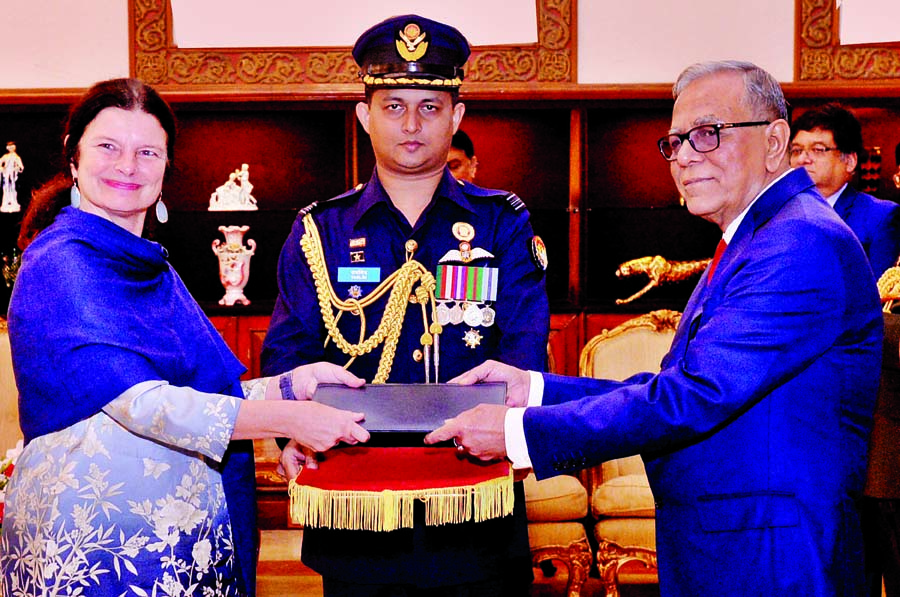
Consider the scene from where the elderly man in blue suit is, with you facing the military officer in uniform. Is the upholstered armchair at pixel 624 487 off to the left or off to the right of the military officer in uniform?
right

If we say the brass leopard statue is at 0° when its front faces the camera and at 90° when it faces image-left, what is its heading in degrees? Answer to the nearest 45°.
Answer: approximately 90°

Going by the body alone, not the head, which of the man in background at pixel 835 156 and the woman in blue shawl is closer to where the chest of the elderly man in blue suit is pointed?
the woman in blue shawl

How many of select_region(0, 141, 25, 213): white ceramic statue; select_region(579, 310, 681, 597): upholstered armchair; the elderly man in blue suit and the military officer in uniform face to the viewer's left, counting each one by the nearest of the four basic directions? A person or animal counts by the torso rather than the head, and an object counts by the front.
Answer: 1

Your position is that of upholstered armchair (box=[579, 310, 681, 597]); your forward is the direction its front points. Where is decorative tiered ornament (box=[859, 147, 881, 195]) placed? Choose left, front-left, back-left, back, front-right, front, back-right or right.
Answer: back-left

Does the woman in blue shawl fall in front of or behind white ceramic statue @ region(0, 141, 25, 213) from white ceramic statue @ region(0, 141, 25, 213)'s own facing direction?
in front

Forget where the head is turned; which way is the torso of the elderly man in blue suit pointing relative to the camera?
to the viewer's left

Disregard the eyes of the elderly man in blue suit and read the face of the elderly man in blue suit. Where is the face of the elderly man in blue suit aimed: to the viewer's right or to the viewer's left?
to the viewer's left

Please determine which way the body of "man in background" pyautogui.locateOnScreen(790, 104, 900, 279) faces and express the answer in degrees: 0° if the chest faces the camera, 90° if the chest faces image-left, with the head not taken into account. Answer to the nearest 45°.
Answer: approximately 45°

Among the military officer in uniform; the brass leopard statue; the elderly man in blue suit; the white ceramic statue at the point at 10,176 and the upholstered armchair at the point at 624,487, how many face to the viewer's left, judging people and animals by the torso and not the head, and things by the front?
2

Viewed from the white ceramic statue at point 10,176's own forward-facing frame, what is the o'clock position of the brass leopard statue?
The brass leopard statue is roughly at 10 o'clock from the white ceramic statue.

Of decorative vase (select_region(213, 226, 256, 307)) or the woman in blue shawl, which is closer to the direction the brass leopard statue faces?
the decorative vase

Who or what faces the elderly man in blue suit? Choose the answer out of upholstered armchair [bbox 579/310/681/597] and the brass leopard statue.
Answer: the upholstered armchair

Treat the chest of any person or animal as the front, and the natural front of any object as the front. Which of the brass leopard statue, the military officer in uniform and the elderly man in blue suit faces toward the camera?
the military officer in uniform

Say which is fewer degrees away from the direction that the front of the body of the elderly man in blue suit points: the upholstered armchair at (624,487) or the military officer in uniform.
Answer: the military officer in uniform
